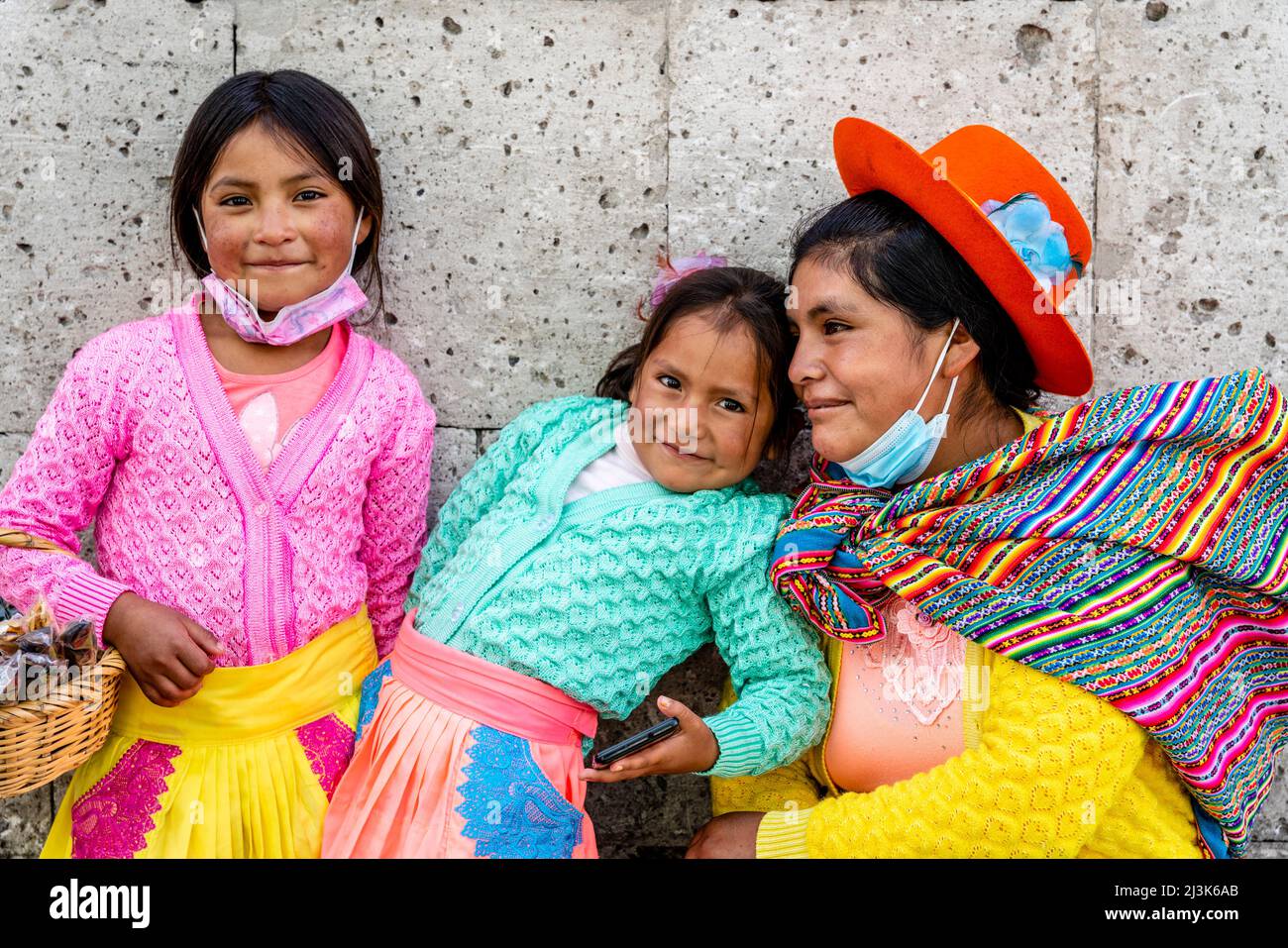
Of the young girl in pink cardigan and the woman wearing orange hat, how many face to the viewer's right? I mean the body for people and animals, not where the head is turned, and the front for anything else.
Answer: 0

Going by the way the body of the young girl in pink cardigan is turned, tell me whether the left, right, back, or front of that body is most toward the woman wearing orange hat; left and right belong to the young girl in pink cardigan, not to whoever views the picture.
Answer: left

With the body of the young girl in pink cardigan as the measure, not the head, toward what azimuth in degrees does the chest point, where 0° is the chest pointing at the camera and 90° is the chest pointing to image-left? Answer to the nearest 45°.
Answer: approximately 0°

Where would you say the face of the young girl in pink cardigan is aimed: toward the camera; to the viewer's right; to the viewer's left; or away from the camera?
toward the camera

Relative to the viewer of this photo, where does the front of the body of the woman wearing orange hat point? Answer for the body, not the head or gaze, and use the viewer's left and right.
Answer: facing the viewer and to the left of the viewer

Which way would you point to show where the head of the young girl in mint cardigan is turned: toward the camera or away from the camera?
toward the camera
